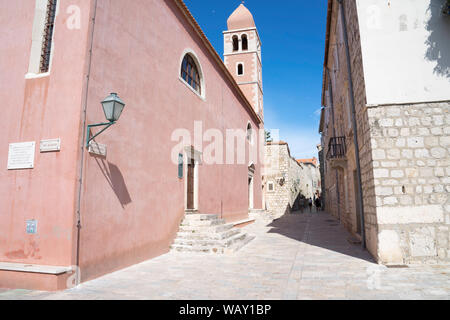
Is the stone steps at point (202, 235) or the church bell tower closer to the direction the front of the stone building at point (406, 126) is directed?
the stone steps

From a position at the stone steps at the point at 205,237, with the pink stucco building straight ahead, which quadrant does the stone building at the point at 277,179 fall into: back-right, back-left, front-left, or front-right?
back-right

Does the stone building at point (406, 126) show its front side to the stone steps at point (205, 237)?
yes

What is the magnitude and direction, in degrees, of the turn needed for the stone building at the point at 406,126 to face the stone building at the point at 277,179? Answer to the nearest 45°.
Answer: approximately 45° to its right

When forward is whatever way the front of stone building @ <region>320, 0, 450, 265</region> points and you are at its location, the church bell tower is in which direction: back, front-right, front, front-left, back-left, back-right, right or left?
front-right

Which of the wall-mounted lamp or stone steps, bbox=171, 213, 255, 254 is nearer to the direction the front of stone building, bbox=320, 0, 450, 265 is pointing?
the stone steps

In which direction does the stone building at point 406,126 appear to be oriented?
to the viewer's left
